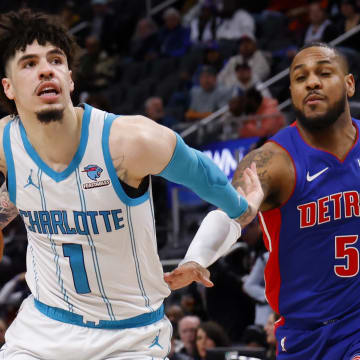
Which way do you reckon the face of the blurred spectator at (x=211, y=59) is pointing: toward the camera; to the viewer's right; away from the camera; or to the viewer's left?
toward the camera

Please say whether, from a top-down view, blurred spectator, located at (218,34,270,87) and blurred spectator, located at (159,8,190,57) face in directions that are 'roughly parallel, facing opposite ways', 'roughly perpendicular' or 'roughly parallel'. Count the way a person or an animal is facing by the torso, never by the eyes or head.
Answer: roughly parallel

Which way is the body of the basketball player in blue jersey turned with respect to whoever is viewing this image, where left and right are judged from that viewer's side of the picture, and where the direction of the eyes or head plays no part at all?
facing the viewer

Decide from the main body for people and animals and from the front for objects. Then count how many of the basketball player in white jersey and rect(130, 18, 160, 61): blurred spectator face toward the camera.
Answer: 2

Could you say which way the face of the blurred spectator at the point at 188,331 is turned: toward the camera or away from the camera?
toward the camera

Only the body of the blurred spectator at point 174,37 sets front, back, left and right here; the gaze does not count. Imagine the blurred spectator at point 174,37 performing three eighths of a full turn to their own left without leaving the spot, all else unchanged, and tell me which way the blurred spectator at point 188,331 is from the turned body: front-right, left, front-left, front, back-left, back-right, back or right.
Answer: back-right

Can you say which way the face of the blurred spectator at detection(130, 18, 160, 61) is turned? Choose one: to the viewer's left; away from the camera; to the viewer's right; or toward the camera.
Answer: toward the camera

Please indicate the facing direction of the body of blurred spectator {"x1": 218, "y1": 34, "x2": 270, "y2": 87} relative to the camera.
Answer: toward the camera

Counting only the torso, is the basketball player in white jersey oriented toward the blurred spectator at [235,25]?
no

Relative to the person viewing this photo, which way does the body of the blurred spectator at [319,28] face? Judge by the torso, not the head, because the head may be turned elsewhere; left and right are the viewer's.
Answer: facing the viewer and to the left of the viewer

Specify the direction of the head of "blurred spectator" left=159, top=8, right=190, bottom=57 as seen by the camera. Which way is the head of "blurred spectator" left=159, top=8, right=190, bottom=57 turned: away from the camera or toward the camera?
toward the camera

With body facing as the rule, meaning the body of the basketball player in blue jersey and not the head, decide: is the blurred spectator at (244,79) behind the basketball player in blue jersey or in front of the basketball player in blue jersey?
behind

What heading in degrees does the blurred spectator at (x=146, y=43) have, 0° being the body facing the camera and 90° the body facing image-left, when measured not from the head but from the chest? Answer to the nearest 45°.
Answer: approximately 0°

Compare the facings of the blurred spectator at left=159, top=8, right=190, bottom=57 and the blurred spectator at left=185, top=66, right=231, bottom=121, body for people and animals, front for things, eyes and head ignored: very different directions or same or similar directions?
same or similar directions
